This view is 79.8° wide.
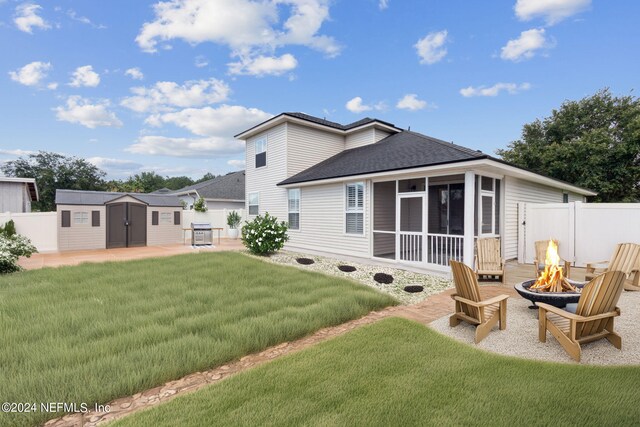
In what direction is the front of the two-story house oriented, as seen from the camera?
facing away from the viewer and to the right of the viewer

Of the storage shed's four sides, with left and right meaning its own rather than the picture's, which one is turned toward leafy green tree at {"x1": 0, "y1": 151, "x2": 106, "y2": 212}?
back

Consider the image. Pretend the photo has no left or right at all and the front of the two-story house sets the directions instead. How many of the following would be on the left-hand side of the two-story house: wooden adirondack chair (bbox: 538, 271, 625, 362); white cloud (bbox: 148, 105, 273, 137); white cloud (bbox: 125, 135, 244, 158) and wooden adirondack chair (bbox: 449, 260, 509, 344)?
2

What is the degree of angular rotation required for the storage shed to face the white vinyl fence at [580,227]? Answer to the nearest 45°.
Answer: approximately 45° to its left

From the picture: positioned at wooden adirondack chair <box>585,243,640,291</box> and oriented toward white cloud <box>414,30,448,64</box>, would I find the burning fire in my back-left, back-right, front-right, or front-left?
back-left

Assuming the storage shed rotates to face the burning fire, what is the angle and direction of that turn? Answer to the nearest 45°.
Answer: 0° — it already faces it

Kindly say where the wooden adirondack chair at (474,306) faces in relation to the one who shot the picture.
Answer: facing away from the viewer and to the right of the viewer

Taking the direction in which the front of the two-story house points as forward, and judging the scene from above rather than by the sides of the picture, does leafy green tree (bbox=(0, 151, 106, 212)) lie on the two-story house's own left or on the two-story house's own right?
on the two-story house's own left
